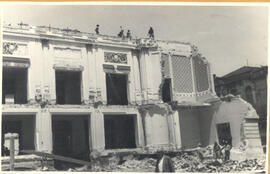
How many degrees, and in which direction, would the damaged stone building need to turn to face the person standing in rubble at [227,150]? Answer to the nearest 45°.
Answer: approximately 90° to its left

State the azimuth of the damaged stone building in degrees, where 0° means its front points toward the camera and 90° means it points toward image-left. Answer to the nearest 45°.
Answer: approximately 0°

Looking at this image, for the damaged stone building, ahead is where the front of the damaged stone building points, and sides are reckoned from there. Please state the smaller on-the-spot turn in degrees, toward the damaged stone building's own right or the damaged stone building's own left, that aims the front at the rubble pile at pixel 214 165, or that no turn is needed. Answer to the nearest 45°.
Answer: approximately 45° to the damaged stone building's own left

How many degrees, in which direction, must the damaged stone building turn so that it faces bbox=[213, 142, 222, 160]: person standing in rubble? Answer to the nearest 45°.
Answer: approximately 90° to its left
